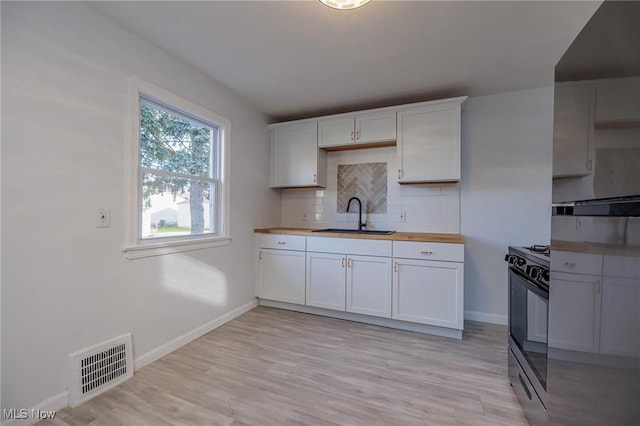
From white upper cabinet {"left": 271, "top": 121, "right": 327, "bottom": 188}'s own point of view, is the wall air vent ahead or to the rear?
ahead

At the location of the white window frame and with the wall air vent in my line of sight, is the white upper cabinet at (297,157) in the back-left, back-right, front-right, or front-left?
back-left

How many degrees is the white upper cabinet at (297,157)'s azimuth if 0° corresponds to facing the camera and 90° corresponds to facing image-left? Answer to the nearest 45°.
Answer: approximately 45°

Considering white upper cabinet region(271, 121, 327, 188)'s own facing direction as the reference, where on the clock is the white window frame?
The white window frame is roughly at 12 o'clock from the white upper cabinet.

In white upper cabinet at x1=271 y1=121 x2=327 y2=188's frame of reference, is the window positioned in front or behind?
in front

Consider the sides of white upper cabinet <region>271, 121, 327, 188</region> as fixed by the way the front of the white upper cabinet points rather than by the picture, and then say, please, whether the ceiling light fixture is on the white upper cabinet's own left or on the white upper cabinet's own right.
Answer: on the white upper cabinet's own left

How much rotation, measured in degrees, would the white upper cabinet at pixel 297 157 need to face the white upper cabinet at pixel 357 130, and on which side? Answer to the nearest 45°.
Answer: approximately 90° to its left

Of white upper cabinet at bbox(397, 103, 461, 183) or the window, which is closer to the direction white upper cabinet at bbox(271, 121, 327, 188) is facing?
the window
